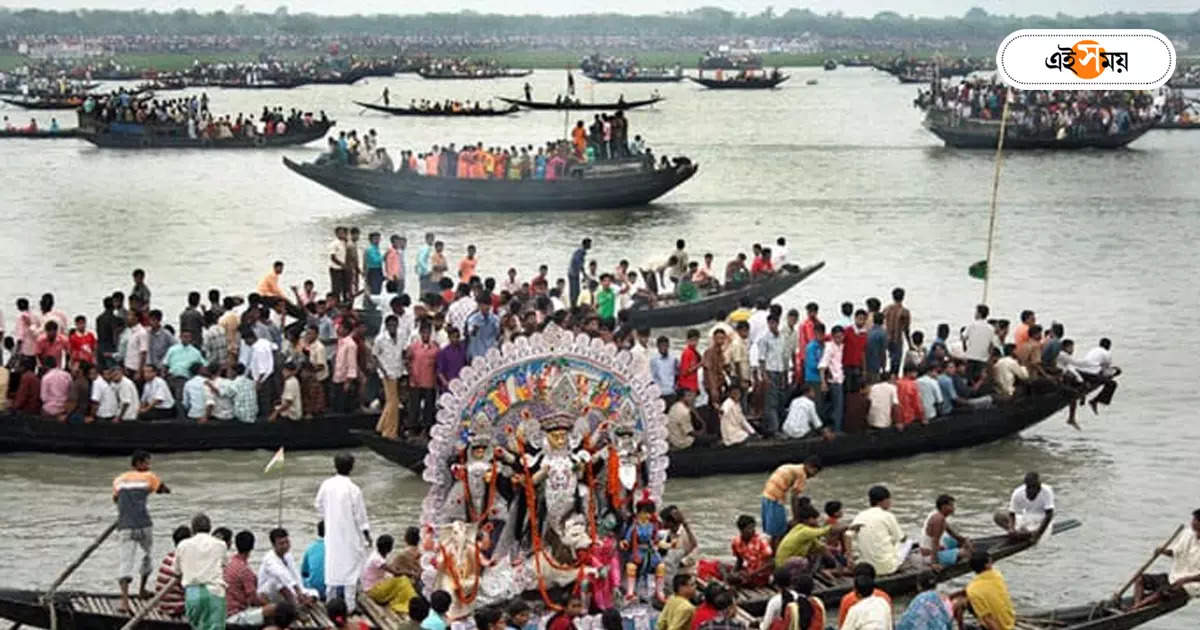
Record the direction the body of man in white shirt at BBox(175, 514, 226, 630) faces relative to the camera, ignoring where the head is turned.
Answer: away from the camera

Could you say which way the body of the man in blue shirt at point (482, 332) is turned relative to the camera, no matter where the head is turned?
toward the camera
